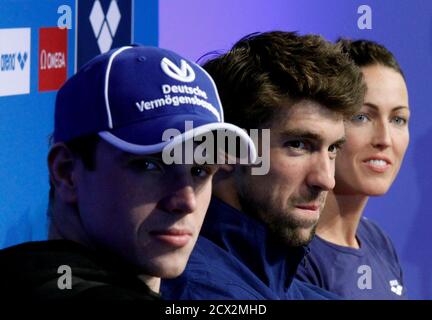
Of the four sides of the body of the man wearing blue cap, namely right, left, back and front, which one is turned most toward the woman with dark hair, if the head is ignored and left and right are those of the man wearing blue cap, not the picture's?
left

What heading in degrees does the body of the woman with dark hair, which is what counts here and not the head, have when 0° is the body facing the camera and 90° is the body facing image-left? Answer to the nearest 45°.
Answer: approximately 315°

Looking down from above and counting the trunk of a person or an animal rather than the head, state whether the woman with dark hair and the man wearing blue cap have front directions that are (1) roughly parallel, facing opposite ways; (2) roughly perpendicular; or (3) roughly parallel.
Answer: roughly parallel

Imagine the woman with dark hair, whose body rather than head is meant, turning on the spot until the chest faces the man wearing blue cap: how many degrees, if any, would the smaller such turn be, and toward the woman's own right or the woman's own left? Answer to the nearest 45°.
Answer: approximately 45° to the woman's own right

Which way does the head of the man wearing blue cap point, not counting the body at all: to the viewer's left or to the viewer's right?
to the viewer's right

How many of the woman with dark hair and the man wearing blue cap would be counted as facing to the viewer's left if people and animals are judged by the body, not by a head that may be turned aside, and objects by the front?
0
